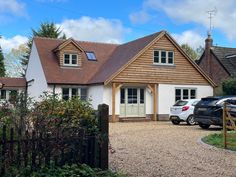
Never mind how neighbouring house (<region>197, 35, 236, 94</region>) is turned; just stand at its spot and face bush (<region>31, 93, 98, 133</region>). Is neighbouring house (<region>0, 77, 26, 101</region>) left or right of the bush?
right

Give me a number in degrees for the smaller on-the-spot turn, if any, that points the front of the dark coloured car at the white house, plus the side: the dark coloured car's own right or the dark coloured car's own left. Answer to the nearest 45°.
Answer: approximately 90° to the dark coloured car's own left
